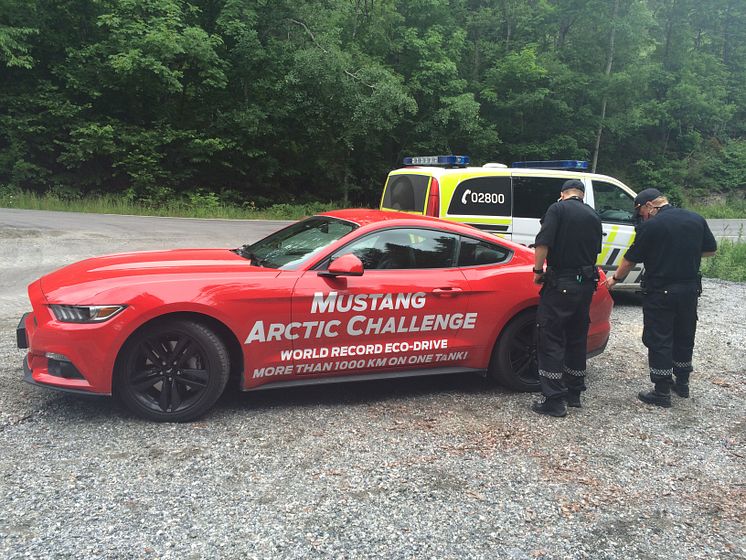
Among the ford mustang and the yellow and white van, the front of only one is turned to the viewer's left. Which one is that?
the ford mustang

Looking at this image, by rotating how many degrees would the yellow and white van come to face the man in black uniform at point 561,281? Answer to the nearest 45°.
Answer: approximately 135° to its right

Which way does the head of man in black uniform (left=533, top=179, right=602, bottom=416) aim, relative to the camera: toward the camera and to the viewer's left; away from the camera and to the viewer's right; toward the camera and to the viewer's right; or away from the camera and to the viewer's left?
away from the camera and to the viewer's left

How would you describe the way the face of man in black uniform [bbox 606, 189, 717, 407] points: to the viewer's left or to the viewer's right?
to the viewer's left

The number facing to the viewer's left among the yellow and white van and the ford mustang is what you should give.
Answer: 1

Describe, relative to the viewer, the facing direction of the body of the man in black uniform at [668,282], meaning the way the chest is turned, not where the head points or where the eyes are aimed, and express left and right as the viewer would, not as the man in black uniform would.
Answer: facing away from the viewer and to the left of the viewer

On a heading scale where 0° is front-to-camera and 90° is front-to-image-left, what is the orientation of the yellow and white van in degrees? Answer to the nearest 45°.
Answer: approximately 225°

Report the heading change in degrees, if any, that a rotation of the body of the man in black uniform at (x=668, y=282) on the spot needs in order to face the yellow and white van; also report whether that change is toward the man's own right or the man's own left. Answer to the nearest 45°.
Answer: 0° — they already face it

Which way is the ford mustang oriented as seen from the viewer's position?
to the viewer's left

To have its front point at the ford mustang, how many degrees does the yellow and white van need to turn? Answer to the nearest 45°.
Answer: approximately 135° to its right
